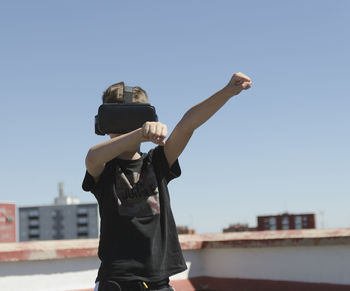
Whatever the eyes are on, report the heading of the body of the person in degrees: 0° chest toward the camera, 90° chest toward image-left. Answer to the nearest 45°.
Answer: approximately 0°

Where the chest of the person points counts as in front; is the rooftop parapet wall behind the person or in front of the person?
behind

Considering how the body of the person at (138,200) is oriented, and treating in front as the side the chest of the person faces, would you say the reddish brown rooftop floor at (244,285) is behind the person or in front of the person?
behind
